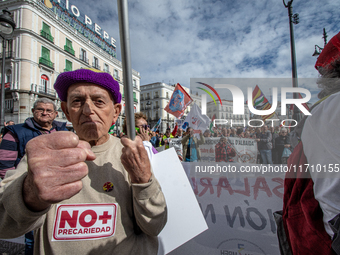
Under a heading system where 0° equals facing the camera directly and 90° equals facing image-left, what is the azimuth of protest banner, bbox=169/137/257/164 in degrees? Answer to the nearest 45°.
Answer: approximately 0°

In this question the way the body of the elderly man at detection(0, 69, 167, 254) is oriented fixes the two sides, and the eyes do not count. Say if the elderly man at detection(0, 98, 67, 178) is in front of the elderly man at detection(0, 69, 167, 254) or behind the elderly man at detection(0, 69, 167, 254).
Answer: behind

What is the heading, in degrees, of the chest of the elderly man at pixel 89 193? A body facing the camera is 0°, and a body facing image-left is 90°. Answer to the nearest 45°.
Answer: approximately 0°

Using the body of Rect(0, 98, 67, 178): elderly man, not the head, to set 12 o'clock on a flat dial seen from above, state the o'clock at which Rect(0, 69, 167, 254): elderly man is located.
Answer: Rect(0, 69, 167, 254): elderly man is roughly at 1 o'clock from Rect(0, 98, 67, 178): elderly man.

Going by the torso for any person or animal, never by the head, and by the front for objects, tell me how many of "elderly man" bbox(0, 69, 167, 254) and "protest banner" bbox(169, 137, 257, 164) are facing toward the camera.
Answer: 2
